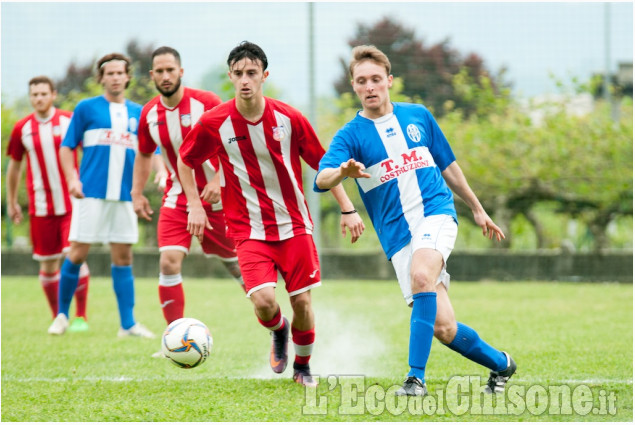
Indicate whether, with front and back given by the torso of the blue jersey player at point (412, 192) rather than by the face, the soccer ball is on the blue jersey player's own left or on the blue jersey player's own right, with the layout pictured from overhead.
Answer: on the blue jersey player's own right

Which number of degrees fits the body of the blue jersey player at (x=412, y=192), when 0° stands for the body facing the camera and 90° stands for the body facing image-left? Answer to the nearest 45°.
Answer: approximately 0°

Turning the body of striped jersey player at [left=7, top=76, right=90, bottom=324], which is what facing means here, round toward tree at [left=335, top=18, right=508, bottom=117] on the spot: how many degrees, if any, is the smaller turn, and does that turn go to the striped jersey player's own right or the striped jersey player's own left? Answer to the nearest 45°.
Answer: approximately 135° to the striped jersey player's own left

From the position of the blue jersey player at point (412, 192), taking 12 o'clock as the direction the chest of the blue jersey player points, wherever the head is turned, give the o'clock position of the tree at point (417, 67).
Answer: The tree is roughly at 6 o'clock from the blue jersey player.

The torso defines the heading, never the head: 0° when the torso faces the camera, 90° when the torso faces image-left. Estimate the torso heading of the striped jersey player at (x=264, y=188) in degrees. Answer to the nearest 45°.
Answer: approximately 0°

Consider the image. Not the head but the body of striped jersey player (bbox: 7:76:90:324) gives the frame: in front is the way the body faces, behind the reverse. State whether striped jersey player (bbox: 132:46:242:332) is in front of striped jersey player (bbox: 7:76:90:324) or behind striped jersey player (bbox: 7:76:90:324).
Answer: in front

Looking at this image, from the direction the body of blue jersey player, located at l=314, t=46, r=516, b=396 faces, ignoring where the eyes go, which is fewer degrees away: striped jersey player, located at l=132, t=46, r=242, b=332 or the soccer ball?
the soccer ball

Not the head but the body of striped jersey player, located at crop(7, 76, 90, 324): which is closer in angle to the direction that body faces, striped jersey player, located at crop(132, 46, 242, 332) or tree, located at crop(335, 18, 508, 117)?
the striped jersey player
